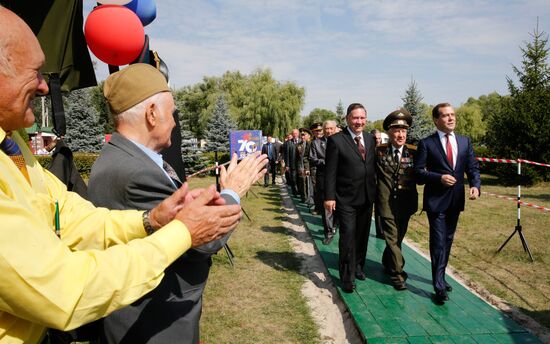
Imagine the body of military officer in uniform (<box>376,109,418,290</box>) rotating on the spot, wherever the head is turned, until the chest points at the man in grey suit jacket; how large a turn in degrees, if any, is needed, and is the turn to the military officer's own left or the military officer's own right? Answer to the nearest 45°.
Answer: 0° — they already face them

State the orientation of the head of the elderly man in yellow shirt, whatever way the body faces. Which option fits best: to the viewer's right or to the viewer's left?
to the viewer's right

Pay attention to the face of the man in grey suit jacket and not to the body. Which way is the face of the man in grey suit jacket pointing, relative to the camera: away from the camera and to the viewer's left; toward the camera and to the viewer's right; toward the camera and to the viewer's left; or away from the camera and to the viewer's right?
away from the camera and to the viewer's right

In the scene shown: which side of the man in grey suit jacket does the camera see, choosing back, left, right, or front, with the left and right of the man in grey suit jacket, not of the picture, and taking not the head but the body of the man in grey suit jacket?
right

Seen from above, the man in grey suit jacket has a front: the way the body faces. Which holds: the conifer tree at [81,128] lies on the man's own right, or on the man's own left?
on the man's own left

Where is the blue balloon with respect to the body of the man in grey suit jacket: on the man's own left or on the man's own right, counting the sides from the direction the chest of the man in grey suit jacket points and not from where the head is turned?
on the man's own left

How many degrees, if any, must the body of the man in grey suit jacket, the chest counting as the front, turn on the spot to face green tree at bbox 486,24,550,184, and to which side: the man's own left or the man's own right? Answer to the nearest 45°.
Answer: approximately 45° to the man's own left

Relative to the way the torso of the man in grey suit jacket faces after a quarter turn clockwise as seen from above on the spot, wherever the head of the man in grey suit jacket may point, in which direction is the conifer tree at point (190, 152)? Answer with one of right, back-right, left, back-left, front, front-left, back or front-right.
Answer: back

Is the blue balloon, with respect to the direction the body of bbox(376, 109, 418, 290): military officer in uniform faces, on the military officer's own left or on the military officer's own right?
on the military officer's own right

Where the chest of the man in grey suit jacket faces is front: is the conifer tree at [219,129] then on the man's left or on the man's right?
on the man's left

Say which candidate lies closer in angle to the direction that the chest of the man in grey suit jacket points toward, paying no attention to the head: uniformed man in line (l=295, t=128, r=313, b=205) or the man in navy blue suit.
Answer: the man in navy blue suit

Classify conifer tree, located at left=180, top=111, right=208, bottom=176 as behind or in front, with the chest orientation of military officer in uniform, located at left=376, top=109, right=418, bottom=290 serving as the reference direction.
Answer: behind

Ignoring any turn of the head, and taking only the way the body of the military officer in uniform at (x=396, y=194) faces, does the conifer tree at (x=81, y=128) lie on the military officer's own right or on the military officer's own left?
on the military officer's own right

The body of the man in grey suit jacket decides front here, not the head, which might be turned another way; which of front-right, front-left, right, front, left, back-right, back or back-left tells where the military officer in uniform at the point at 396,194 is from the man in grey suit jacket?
front-left

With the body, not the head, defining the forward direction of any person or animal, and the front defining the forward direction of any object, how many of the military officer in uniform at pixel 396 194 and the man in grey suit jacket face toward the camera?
1

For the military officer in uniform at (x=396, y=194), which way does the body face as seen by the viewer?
toward the camera
